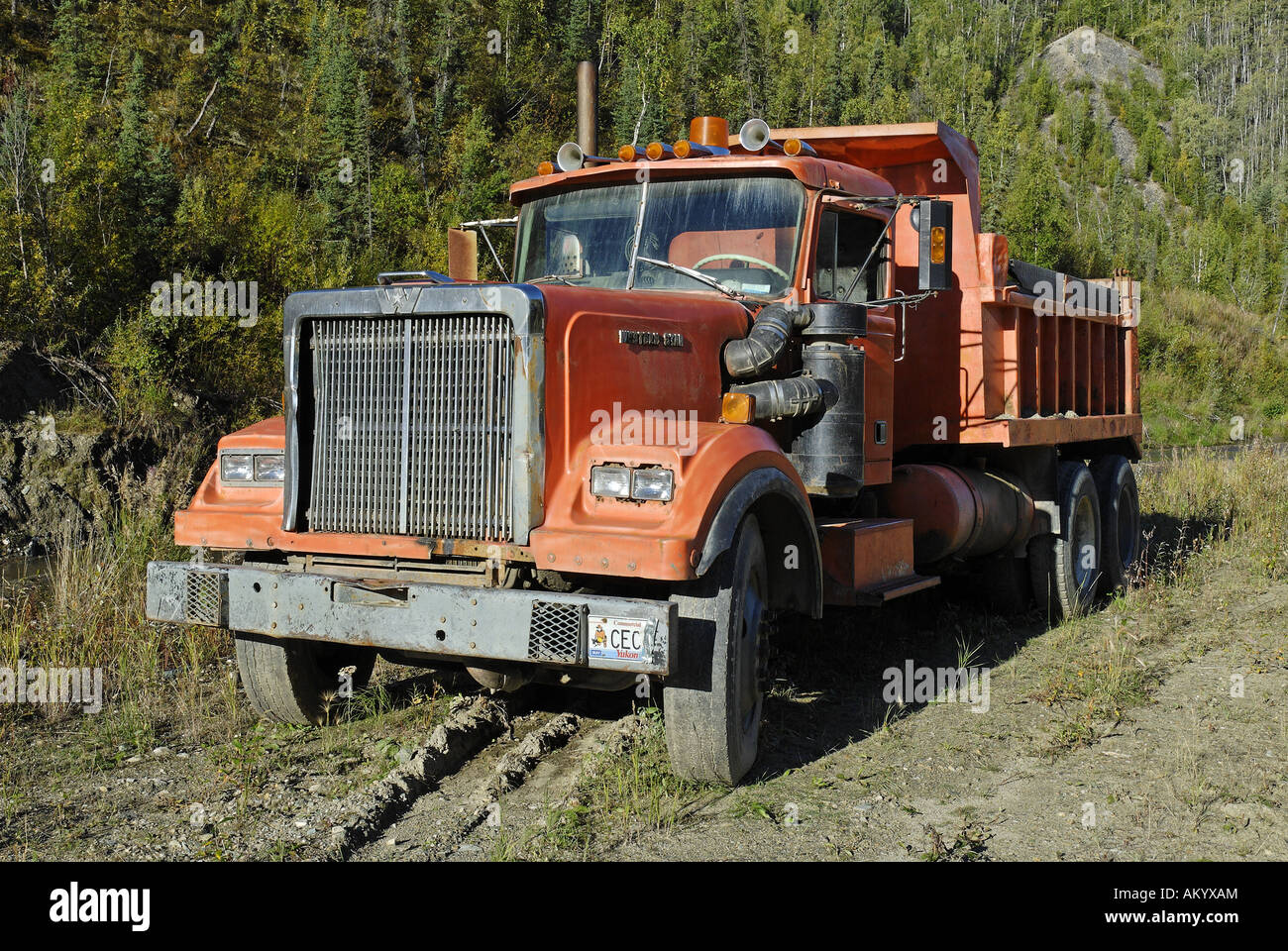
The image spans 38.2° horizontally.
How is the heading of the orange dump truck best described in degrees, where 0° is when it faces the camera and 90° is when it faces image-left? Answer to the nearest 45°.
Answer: approximately 45°
